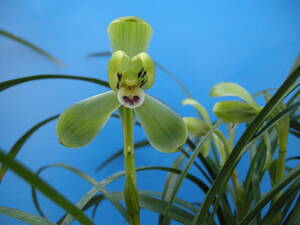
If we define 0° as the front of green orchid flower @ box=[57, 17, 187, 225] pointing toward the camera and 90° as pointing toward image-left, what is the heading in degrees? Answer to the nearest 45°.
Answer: approximately 0°
